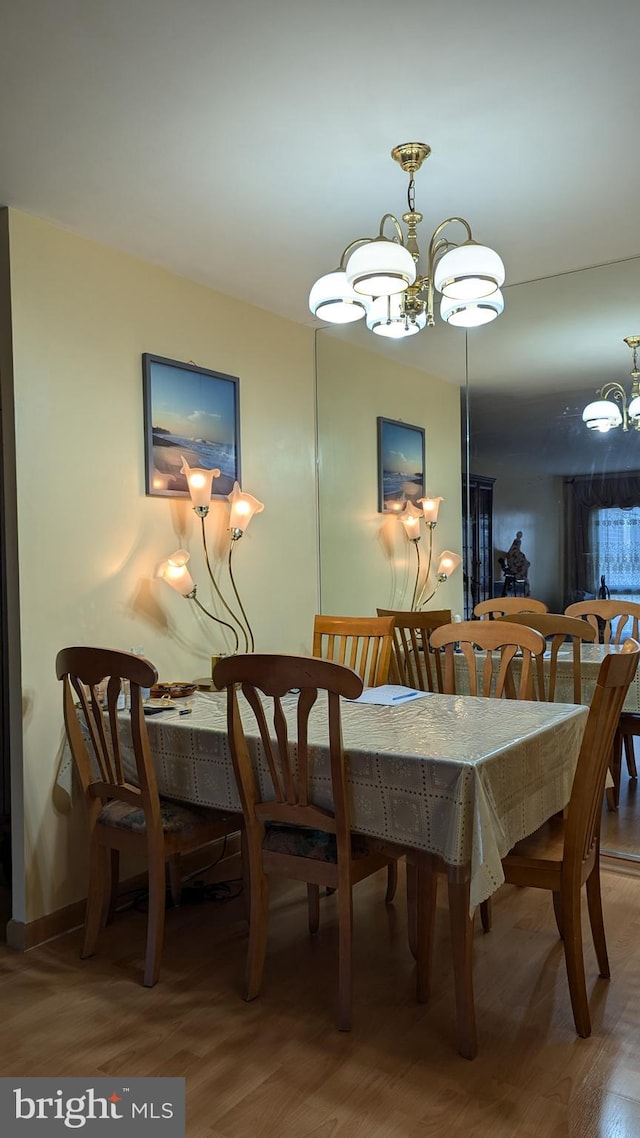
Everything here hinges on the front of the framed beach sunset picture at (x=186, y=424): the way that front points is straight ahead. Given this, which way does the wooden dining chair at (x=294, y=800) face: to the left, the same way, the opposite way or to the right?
to the left

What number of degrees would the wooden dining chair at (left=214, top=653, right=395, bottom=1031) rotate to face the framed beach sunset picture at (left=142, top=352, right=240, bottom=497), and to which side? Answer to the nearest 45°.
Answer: approximately 45° to its left

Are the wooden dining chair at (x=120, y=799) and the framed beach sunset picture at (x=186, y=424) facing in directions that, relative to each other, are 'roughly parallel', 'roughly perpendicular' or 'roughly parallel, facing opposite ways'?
roughly perpendicular

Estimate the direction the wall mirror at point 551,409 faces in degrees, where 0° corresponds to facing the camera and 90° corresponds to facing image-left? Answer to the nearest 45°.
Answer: approximately 45°

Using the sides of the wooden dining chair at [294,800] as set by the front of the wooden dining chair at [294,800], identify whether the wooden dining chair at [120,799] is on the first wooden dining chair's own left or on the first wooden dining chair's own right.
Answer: on the first wooden dining chair's own left

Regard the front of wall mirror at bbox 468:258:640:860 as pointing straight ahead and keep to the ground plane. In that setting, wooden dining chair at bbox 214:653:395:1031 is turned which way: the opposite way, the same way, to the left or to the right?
the opposite way

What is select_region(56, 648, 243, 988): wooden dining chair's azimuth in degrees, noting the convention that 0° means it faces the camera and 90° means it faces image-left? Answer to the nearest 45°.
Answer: approximately 225°

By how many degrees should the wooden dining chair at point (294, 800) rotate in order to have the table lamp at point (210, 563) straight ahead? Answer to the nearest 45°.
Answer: approximately 45° to its left
